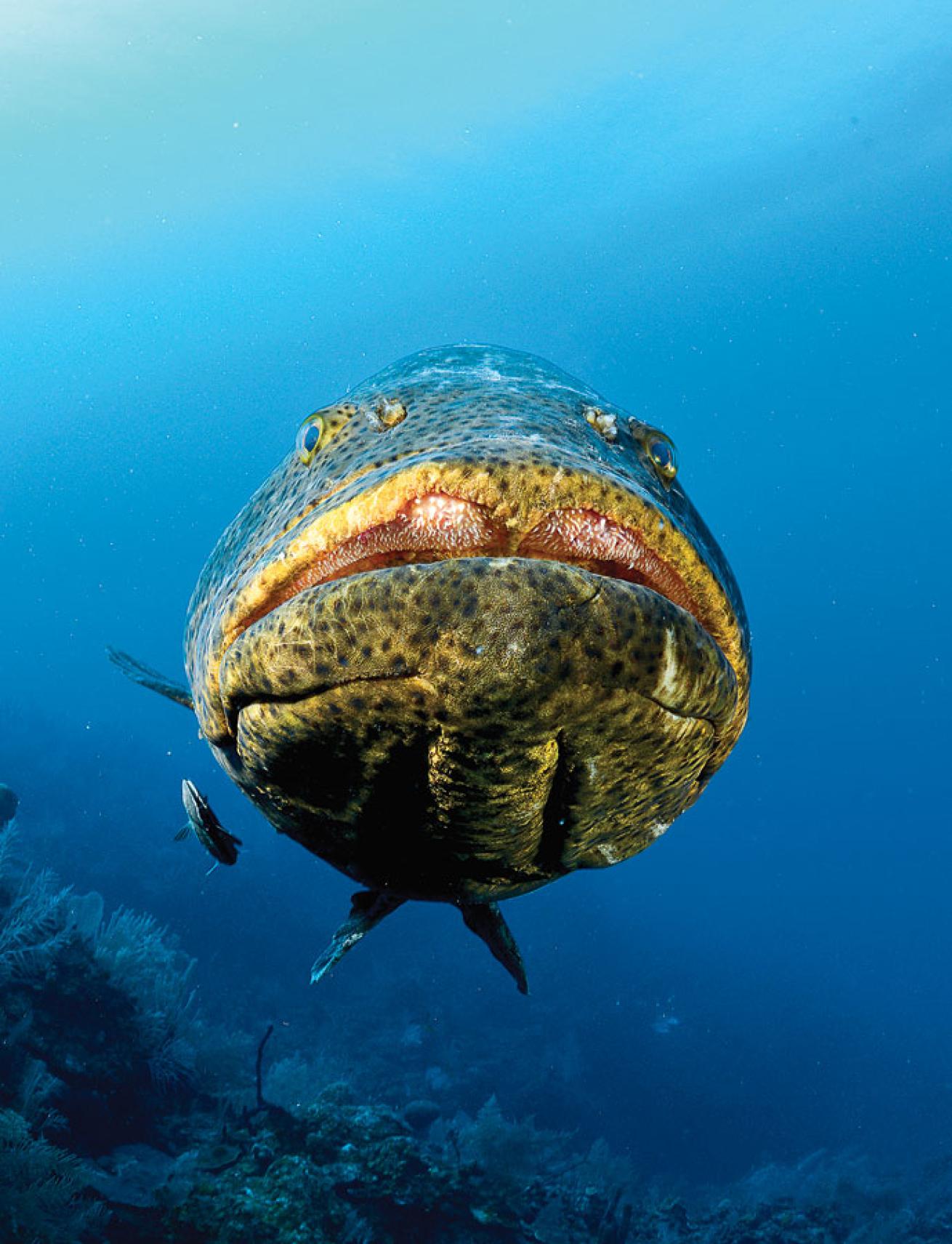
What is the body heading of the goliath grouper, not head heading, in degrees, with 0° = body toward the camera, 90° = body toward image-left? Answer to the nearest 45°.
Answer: approximately 0°
